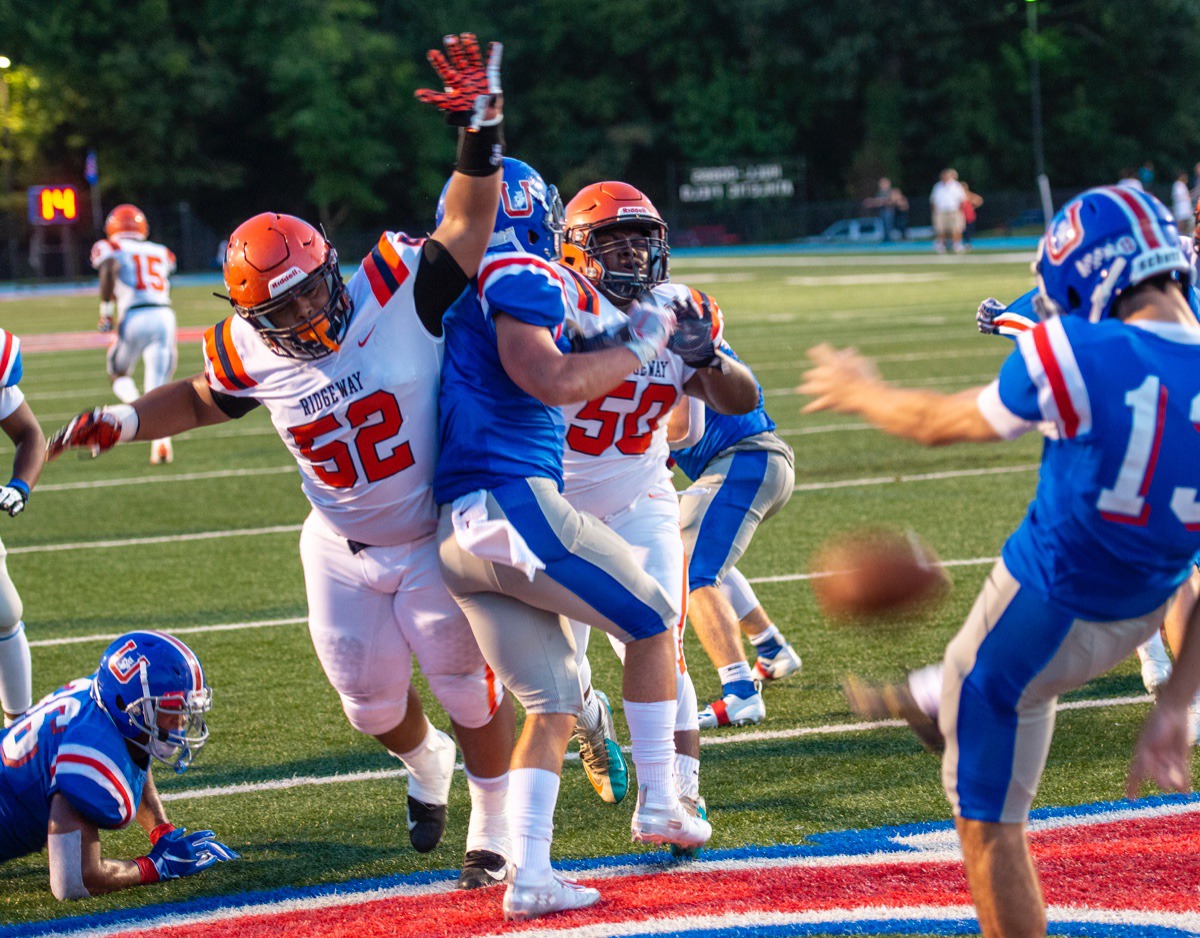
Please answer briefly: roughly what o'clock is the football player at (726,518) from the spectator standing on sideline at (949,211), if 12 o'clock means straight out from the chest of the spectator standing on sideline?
The football player is roughly at 12 o'clock from the spectator standing on sideline.

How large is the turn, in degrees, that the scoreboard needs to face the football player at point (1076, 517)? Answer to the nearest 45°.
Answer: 0° — it already faces them

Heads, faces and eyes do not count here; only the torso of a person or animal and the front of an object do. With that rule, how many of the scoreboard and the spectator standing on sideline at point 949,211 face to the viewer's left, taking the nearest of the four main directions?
0

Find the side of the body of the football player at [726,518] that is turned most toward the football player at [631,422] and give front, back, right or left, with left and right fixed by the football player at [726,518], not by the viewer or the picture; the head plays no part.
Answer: left

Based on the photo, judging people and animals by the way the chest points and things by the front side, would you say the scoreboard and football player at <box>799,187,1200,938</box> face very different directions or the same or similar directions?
very different directions

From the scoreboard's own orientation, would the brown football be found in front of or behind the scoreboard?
in front

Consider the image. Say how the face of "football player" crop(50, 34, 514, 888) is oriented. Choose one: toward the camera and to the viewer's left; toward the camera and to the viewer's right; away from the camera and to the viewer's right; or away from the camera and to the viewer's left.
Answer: toward the camera and to the viewer's right

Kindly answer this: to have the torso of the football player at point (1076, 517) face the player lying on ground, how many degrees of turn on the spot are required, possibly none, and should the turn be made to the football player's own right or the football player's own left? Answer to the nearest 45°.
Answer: approximately 45° to the football player's own left

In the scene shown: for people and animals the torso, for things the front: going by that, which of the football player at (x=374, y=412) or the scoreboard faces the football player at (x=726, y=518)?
the scoreboard

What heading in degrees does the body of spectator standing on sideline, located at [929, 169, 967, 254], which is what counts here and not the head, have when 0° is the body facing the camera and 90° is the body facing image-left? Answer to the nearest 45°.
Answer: approximately 0°

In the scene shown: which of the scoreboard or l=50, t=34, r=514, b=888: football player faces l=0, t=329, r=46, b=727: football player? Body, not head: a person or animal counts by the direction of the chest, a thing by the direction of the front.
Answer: the scoreboard

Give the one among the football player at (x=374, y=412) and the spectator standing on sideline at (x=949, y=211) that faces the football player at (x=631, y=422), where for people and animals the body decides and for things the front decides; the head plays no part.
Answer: the spectator standing on sideline

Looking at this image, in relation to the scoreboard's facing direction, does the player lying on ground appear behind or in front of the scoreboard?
in front
